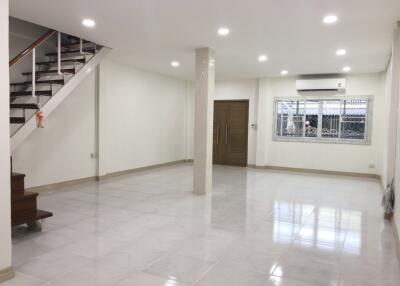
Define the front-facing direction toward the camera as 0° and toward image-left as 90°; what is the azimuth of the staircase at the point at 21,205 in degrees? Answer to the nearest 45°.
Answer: approximately 270°

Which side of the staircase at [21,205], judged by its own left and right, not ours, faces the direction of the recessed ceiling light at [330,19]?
front

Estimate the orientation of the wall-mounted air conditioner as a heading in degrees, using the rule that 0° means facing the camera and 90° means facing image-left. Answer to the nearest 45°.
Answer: approximately 0°

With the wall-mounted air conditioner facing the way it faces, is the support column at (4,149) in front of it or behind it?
in front

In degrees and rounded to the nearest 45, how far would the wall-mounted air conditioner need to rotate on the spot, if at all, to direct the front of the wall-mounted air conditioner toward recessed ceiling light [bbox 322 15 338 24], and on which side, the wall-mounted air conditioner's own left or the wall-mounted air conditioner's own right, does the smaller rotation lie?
0° — it already faces it

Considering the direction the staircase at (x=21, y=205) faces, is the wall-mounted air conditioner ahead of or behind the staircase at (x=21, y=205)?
ahead

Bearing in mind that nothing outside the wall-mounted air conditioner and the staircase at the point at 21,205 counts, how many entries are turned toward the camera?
1
